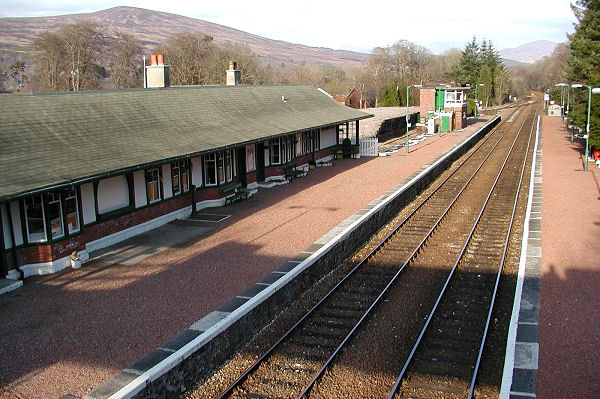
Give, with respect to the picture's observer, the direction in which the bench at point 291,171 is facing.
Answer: facing the viewer and to the right of the viewer

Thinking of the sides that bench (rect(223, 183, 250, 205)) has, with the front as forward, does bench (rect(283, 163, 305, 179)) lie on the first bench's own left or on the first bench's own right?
on the first bench's own left

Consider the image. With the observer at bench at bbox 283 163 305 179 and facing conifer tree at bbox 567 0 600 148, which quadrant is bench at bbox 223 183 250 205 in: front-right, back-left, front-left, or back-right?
back-right

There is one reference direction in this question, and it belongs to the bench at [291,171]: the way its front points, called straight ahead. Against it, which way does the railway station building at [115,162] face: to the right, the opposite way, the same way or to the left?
the same way

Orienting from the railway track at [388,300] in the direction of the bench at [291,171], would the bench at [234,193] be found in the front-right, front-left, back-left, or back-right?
front-left

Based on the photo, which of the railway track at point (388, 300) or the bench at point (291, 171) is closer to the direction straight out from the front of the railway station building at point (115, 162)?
the railway track

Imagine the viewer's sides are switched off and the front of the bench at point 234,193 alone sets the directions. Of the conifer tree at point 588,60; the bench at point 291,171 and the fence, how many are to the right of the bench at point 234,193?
0

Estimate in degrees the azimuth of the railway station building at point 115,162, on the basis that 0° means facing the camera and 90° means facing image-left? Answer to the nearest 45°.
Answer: approximately 315°

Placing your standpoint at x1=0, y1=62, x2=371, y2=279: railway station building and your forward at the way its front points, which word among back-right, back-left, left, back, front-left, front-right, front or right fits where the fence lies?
left

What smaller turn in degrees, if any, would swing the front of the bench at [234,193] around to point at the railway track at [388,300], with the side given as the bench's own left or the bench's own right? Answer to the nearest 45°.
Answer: approximately 45° to the bench's own right

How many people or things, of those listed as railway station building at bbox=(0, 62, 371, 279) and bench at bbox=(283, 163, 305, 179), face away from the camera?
0

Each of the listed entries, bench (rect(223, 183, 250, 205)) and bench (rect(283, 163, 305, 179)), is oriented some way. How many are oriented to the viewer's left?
0

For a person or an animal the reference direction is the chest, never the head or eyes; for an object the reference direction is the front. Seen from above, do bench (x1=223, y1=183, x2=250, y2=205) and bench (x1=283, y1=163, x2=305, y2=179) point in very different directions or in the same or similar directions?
same or similar directions

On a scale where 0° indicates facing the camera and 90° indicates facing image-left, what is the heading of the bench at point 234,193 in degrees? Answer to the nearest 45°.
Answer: approximately 315°

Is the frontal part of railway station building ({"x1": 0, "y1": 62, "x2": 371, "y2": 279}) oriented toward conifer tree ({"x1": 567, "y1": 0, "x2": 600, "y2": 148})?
no

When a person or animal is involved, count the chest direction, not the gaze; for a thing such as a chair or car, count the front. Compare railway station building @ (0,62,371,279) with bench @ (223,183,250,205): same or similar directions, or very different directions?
same or similar directions

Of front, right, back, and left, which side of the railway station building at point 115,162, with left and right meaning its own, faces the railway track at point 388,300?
front
